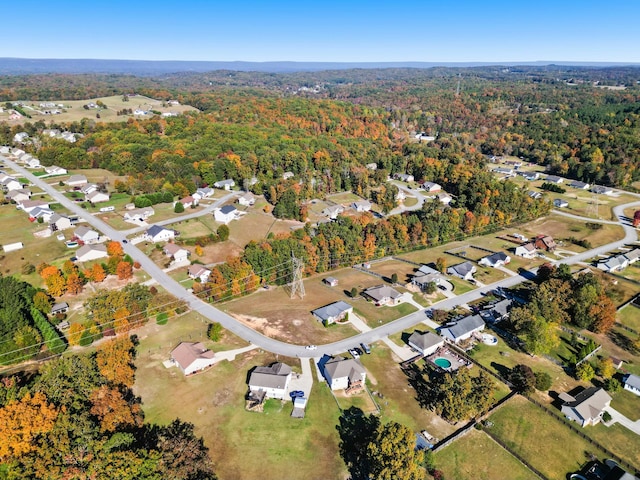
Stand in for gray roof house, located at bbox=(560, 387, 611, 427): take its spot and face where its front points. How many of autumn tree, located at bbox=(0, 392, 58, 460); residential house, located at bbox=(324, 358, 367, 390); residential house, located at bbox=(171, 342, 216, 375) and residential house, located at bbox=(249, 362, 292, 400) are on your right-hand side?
4

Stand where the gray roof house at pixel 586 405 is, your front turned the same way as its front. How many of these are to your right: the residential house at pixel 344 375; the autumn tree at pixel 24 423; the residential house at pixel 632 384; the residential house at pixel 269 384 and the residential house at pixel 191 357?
4

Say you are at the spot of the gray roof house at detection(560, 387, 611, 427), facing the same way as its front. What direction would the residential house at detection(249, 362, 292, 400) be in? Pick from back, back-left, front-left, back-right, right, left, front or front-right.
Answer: right

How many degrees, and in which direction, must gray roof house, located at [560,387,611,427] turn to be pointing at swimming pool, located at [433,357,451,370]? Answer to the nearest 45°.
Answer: approximately 135° to its right

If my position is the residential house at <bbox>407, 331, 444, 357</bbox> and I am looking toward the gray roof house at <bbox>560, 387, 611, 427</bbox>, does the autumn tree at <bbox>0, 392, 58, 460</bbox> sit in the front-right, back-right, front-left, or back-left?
back-right

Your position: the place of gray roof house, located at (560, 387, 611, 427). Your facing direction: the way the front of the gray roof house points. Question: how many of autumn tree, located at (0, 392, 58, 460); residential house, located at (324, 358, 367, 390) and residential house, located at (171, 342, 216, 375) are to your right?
3

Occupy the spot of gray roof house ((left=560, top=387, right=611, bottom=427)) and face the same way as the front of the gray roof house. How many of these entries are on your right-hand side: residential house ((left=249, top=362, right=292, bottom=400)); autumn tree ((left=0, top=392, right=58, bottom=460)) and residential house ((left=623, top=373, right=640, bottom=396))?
2

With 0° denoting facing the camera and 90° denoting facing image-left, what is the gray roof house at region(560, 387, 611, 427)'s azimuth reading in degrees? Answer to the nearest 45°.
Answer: approximately 315°
